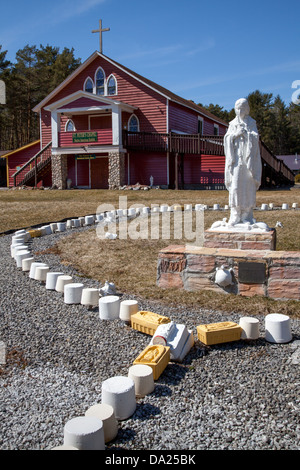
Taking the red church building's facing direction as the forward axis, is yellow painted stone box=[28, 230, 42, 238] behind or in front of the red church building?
in front

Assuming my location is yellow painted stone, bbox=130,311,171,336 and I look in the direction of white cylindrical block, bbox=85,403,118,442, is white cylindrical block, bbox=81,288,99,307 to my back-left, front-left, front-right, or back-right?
back-right

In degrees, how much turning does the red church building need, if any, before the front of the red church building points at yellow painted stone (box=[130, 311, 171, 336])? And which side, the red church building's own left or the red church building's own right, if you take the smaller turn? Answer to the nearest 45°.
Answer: approximately 45° to the red church building's own left

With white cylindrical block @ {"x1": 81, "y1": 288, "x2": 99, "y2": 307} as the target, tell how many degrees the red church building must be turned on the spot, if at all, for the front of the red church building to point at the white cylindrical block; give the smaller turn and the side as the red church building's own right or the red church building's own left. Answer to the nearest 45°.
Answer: approximately 45° to the red church building's own left

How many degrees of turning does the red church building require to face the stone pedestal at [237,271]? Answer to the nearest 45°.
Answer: approximately 45° to its left

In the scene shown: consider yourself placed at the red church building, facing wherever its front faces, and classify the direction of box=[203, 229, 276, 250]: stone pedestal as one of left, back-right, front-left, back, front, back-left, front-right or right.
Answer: front-left

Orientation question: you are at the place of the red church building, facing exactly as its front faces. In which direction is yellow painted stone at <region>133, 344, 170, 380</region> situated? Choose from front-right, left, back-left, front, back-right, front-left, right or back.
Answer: front-left

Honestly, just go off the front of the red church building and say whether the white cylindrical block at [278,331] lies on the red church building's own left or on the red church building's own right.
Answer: on the red church building's own left

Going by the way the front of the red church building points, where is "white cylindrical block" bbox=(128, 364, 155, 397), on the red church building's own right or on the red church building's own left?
on the red church building's own left

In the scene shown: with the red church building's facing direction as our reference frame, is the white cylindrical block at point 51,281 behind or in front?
in front

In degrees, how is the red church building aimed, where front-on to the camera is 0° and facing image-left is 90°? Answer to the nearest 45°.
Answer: approximately 45°

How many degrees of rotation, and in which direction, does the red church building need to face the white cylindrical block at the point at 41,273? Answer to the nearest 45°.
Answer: approximately 45° to its left

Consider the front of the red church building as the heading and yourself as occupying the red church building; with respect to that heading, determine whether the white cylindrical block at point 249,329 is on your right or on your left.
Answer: on your left

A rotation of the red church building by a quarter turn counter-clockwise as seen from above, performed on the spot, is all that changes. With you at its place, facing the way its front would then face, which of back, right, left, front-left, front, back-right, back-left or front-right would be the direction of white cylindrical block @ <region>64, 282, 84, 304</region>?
front-right

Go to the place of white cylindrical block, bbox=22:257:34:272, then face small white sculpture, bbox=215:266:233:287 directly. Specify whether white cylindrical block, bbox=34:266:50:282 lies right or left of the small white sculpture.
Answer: right

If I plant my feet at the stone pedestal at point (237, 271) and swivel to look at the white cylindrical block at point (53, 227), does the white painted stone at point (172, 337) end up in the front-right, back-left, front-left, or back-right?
back-left
